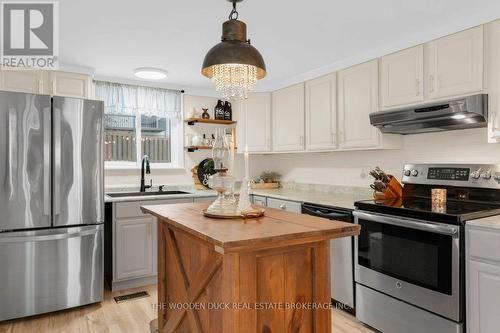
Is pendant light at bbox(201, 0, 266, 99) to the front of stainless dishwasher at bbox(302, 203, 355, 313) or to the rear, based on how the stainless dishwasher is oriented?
to the front

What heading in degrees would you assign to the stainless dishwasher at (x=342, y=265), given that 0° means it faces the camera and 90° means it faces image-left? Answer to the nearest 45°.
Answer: approximately 45°

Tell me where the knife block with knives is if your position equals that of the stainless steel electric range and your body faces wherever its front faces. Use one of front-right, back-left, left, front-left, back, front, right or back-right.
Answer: right

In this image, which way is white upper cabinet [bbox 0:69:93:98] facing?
toward the camera

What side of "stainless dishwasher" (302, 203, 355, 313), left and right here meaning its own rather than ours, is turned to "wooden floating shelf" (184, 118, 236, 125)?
right

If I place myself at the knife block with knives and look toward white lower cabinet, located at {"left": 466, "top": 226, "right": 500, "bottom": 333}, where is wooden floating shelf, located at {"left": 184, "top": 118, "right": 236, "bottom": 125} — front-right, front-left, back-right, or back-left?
back-right

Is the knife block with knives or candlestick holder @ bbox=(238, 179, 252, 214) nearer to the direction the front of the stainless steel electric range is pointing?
the candlestick holder

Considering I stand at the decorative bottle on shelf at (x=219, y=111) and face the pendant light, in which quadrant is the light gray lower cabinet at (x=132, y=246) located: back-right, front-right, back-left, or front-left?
front-right

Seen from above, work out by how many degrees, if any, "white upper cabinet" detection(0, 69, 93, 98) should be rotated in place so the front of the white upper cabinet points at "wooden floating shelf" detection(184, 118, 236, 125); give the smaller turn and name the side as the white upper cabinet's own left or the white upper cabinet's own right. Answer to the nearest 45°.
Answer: approximately 90° to the white upper cabinet's own left

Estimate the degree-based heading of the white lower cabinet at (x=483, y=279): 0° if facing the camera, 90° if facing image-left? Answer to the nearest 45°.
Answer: approximately 45°

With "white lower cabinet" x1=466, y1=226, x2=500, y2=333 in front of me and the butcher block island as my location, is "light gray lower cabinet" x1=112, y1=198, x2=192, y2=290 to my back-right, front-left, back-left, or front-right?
back-left

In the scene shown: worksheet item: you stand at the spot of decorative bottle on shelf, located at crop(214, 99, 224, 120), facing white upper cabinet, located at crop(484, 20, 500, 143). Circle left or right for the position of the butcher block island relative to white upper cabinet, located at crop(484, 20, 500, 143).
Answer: right

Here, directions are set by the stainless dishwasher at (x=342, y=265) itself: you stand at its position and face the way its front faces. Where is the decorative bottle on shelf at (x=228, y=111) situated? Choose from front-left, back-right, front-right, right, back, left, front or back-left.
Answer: right

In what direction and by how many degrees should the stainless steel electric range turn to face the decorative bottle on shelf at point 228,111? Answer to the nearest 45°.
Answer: approximately 90° to its right

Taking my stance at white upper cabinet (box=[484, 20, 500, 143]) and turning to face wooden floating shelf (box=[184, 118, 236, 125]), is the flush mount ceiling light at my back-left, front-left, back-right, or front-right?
front-left
